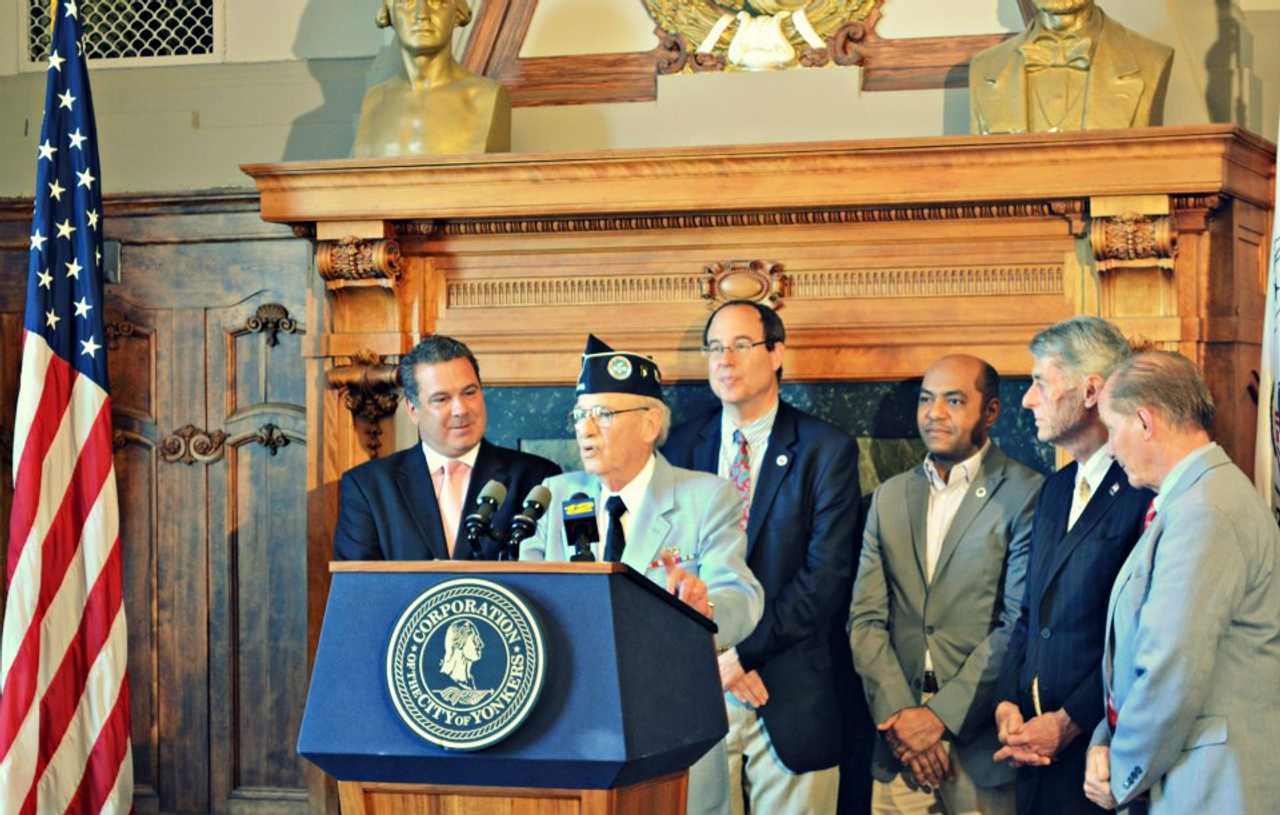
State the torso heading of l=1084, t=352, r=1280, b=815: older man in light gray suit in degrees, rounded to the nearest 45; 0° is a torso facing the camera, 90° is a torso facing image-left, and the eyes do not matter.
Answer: approximately 90°

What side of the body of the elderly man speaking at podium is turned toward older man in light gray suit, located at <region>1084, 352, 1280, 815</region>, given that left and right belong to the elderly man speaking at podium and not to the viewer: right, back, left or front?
left

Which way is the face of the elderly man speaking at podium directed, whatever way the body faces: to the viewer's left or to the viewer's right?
to the viewer's left

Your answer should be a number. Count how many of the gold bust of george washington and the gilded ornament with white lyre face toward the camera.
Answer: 2

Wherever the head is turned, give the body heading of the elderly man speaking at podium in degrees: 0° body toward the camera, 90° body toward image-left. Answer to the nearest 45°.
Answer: approximately 45°

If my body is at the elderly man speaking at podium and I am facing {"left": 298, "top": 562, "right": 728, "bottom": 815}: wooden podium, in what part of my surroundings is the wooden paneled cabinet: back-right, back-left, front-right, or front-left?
back-right

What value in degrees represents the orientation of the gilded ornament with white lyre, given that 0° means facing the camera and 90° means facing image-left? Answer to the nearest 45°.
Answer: approximately 0°

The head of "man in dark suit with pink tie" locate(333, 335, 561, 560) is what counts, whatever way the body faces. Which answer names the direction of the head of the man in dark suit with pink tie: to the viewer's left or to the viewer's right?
to the viewer's right

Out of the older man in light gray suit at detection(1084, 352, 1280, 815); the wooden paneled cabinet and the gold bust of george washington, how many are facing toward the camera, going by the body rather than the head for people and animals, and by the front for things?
2
